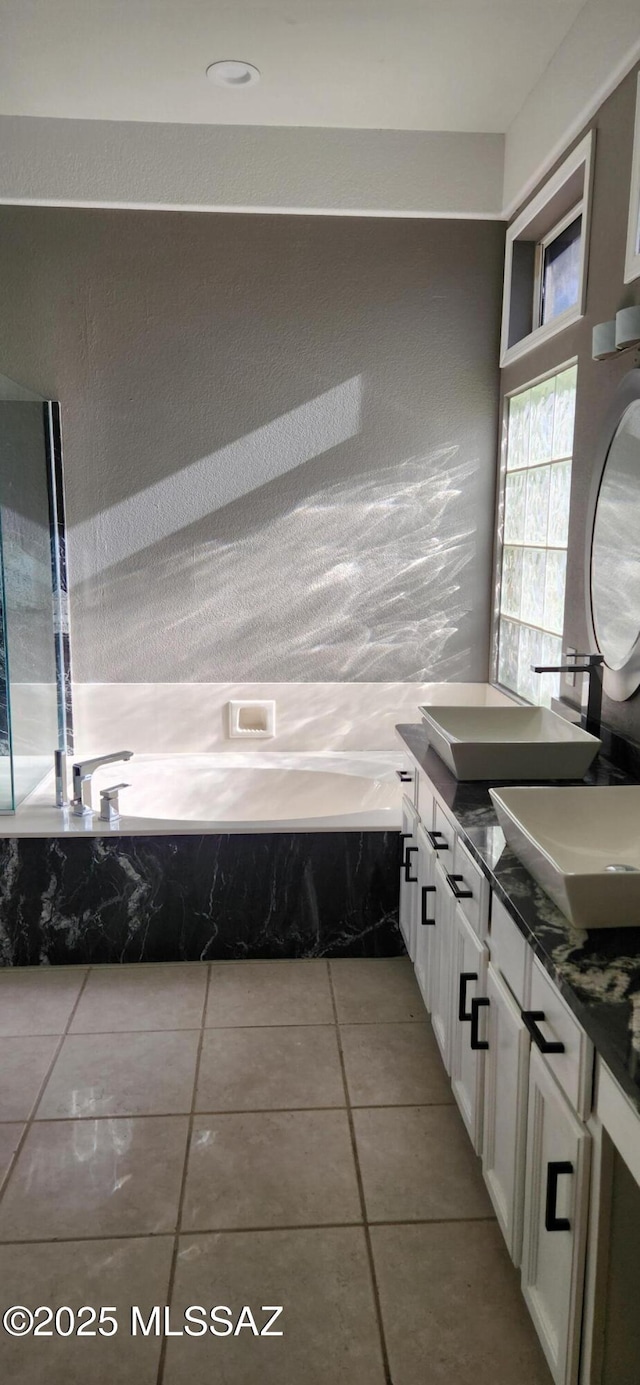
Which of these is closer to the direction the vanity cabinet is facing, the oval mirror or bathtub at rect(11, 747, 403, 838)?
the bathtub

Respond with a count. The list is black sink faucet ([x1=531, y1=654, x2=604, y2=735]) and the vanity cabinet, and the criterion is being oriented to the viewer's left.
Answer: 2

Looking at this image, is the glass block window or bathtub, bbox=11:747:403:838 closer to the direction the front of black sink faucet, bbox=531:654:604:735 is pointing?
the bathtub

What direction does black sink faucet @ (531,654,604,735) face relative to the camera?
to the viewer's left

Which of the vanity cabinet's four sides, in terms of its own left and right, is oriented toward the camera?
left

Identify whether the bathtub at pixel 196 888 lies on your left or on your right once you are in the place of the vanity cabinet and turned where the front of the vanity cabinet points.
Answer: on your right
